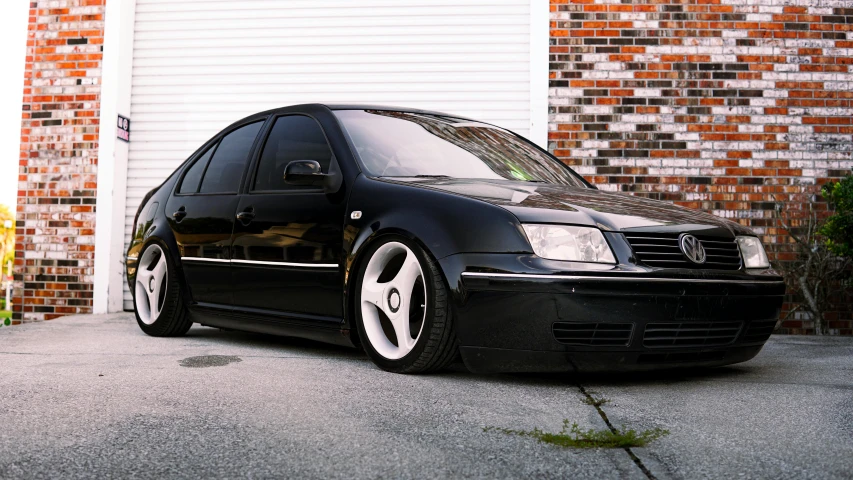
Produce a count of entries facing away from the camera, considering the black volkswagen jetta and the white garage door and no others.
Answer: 0

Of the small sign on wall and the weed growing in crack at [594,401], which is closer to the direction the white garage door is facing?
the weed growing in crack

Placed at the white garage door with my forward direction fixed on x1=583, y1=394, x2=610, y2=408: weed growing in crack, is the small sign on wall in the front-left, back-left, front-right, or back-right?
back-right

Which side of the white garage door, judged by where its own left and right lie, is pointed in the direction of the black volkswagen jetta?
front

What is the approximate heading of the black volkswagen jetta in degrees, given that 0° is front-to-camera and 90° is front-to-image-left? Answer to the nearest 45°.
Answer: approximately 315°

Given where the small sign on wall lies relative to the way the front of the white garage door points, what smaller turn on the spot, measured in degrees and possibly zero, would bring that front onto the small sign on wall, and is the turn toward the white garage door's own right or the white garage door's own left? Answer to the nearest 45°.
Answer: approximately 90° to the white garage door's own right

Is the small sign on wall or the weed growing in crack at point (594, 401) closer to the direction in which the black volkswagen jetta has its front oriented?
the weed growing in crack

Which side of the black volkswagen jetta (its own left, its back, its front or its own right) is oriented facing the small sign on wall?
back

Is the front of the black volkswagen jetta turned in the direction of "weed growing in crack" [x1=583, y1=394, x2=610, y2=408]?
yes

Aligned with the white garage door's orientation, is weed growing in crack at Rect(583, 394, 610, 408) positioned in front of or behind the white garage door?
in front

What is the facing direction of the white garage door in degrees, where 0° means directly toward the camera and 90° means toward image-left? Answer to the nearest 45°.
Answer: approximately 0°
